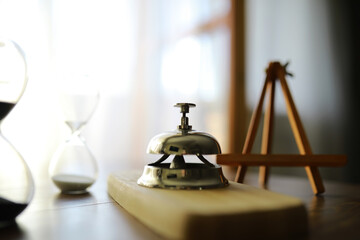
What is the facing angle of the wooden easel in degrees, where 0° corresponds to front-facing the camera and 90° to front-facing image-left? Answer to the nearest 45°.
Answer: approximately 0°
